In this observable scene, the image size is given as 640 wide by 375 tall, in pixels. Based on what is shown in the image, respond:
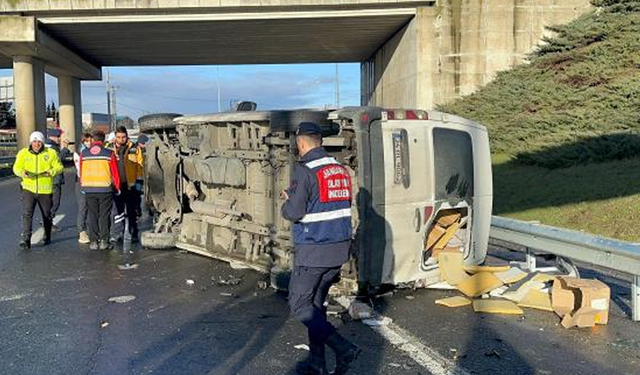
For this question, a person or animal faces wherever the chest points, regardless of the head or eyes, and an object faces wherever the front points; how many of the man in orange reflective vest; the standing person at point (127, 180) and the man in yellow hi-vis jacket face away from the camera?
1

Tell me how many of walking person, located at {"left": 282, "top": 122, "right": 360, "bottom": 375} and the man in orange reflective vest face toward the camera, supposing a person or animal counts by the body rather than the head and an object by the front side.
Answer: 0

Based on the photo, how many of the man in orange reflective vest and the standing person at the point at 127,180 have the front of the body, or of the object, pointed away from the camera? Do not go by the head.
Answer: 1

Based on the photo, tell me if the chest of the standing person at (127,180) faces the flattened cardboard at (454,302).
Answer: no

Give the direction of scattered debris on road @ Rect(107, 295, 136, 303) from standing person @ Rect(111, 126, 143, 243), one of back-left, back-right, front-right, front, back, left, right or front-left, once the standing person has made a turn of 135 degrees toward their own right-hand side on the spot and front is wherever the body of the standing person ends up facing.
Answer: back

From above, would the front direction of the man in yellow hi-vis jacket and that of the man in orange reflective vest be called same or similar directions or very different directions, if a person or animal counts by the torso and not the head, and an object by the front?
very different directions

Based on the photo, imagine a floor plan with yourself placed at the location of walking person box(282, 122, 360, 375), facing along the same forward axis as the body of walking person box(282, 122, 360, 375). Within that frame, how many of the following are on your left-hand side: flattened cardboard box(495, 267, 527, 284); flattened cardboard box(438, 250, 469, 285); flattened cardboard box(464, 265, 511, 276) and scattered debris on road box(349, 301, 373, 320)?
0

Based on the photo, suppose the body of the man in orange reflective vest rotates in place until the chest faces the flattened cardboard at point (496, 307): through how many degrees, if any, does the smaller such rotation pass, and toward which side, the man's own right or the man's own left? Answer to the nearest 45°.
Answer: approximately 135° to the man's own right

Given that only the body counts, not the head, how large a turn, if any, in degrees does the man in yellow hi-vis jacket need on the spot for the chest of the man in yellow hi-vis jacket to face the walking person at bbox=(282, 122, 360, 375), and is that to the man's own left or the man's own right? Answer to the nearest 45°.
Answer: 0° — they already face them

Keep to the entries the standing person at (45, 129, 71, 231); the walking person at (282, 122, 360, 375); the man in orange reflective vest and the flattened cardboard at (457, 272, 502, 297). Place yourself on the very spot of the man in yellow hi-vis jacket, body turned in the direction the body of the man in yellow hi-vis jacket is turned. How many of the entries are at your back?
1

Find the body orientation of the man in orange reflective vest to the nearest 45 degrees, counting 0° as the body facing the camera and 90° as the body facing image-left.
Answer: approximately 180°

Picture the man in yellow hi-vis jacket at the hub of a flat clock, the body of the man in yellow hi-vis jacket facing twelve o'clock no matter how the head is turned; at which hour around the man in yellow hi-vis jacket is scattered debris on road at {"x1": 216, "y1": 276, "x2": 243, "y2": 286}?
The scattered debris on road is roughly at 11 o'clock from the man in yellow hi-vis jacket.

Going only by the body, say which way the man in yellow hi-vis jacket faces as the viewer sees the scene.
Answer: toward the camera

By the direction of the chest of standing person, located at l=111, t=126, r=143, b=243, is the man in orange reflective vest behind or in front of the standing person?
in front

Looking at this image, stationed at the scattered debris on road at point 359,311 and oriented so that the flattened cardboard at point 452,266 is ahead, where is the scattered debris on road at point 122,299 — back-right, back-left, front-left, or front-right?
back-left

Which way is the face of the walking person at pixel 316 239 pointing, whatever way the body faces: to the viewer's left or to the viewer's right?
to the viewer's left

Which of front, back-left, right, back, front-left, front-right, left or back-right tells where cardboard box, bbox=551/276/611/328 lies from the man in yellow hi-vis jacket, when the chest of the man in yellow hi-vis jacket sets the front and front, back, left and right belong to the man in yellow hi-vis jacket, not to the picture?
front-left

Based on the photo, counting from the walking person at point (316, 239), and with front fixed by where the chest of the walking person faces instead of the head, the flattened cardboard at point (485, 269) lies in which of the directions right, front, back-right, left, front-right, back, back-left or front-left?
right

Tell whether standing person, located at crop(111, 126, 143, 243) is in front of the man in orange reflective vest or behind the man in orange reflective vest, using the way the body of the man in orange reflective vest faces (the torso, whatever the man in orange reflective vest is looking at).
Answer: in front
